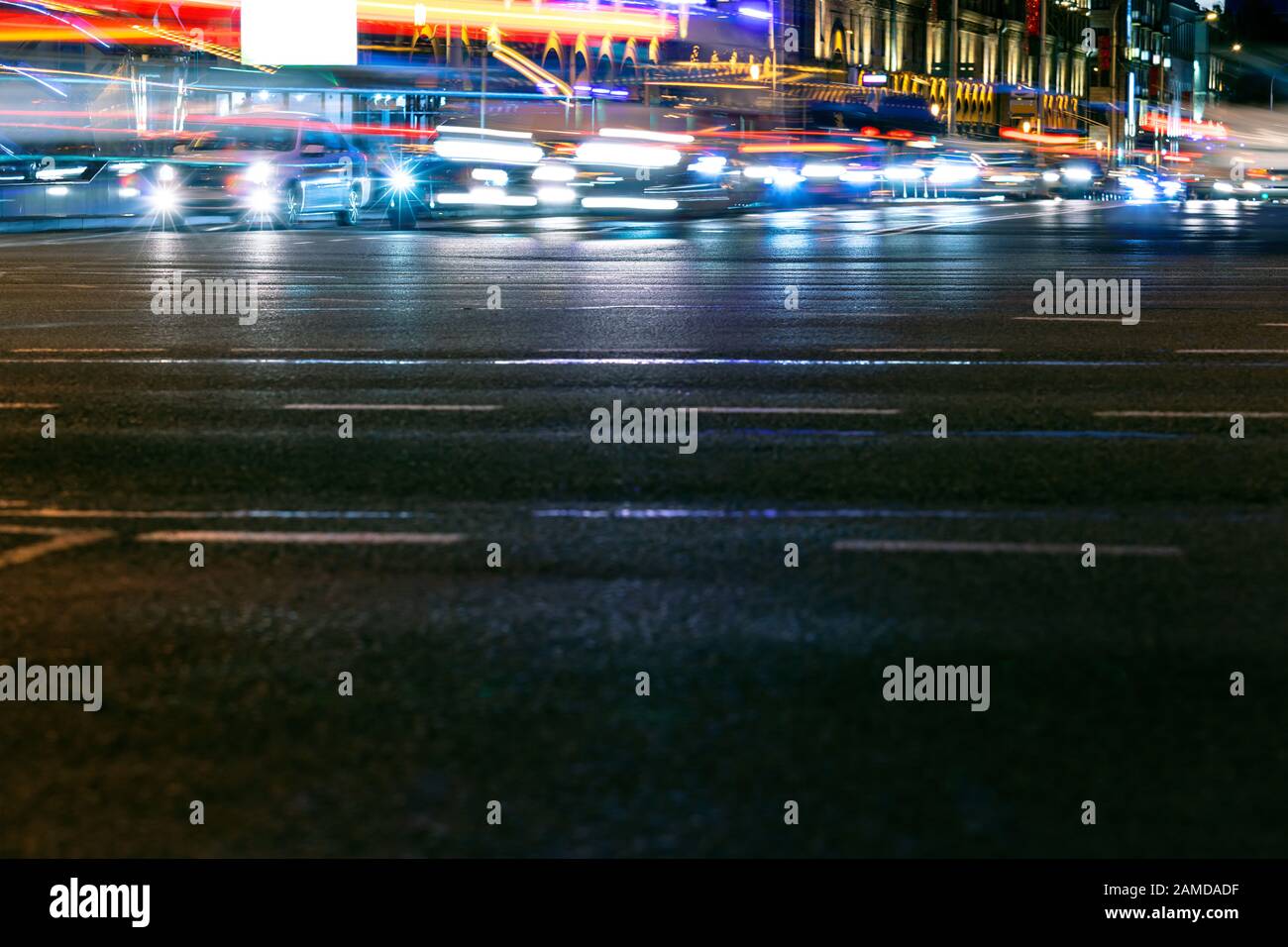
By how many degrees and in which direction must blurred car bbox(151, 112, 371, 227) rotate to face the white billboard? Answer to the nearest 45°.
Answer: approximately 135° to its right

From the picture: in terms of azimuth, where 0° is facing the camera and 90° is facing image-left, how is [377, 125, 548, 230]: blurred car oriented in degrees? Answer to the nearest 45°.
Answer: approximately 45°

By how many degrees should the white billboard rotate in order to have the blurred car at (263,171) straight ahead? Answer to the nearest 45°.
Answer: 0° — it already faces it

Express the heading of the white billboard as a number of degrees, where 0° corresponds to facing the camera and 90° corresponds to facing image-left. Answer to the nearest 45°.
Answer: approximately 0°

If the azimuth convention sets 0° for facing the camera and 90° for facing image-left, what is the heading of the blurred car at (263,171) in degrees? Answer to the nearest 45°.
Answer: approximately 45°

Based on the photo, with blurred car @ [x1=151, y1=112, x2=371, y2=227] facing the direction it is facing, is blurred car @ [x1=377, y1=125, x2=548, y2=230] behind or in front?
behind
